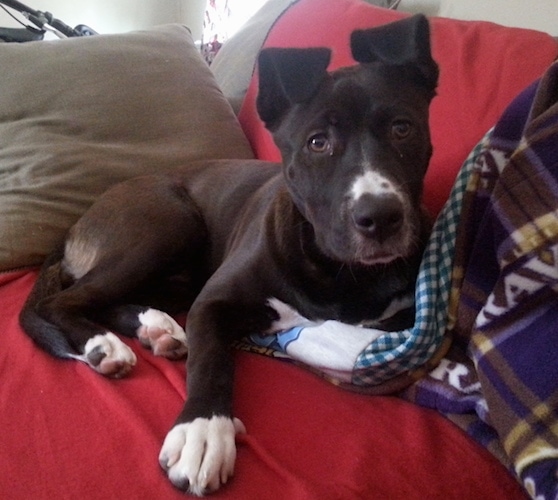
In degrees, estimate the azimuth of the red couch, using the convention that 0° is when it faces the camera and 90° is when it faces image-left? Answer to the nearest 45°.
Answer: approximately 0°

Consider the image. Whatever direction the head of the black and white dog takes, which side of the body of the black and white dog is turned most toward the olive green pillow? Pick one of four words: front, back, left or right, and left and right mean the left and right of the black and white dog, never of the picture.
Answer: back

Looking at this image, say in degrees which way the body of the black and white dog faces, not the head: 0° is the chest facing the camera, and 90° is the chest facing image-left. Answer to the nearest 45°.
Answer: approximately 315°
